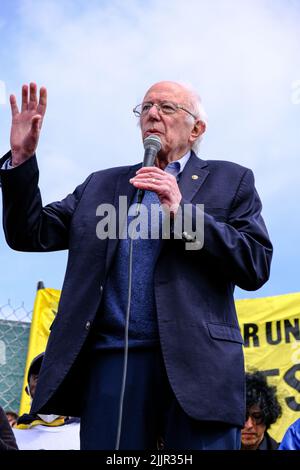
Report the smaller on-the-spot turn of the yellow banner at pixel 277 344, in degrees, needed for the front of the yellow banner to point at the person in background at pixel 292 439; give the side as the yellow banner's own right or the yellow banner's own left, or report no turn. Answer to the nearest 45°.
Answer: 0° — it already faces them

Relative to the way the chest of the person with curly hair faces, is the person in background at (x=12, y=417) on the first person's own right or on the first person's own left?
on the first person's own right

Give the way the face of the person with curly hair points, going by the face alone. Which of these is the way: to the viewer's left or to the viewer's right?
to the viewer's left

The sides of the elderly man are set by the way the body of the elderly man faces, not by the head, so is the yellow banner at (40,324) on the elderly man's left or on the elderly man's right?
on the elderly man's right

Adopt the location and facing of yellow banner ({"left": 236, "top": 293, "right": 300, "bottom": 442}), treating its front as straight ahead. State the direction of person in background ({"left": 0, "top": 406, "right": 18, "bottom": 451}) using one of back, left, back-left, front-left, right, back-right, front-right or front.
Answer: front-right

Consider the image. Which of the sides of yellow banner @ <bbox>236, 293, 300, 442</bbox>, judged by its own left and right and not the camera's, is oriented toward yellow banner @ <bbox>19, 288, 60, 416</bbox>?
right

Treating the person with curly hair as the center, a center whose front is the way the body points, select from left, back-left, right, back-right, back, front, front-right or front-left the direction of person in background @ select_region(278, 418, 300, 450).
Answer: front-left
